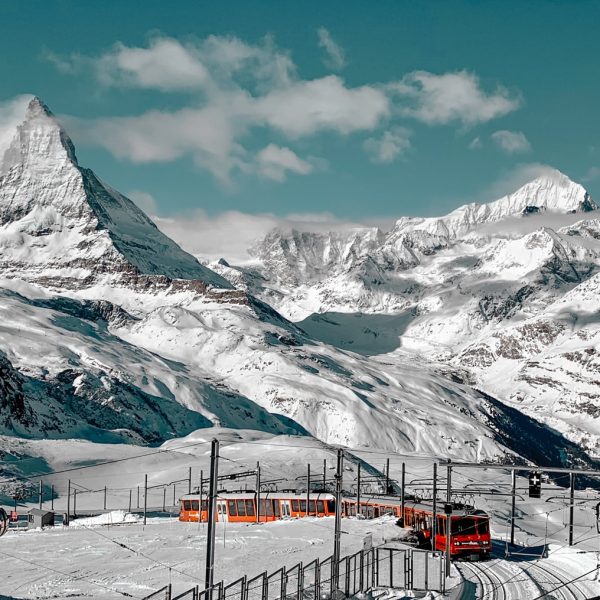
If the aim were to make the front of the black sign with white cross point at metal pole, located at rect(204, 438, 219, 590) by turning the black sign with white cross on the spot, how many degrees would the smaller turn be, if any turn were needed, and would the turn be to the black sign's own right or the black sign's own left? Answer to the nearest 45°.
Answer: approximately 45° to the black sign's own right

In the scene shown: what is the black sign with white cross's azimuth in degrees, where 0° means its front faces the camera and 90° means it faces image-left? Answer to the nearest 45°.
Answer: approximately 0°
